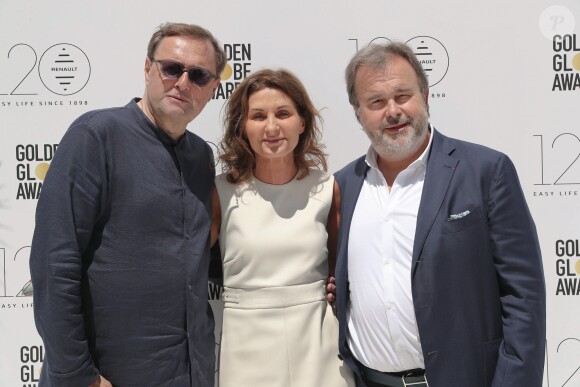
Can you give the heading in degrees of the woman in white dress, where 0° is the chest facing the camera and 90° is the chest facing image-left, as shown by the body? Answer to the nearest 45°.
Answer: approximately 0°

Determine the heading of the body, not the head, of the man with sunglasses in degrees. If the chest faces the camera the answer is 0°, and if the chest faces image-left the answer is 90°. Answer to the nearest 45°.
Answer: approximately 315°
